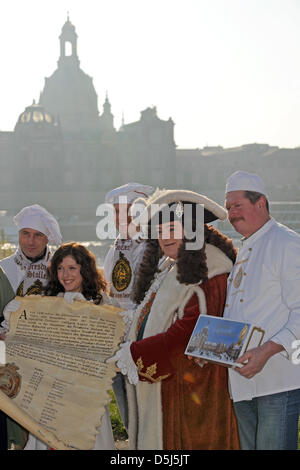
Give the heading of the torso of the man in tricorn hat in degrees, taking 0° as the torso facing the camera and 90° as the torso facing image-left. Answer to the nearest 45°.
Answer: approximately 45°

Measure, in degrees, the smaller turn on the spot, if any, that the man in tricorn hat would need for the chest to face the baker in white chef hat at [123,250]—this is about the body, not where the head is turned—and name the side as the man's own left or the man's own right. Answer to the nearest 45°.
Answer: approximately 135° to the man's own right
